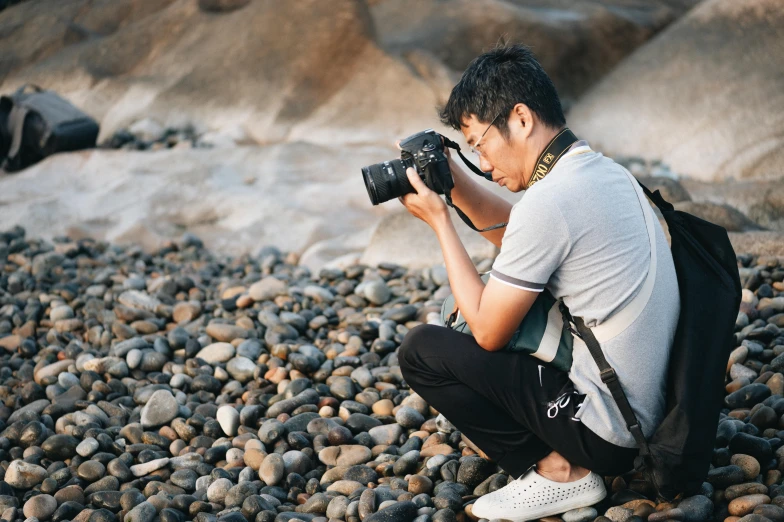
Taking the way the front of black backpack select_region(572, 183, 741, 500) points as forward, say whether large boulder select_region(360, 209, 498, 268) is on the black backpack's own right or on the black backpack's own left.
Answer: on the black backpack's own left

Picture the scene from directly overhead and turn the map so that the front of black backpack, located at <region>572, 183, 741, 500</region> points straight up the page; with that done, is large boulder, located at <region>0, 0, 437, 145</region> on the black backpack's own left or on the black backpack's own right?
on the black backpack's own left

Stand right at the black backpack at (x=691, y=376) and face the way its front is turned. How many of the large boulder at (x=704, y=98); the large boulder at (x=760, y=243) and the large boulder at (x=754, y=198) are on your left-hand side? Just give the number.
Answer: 3

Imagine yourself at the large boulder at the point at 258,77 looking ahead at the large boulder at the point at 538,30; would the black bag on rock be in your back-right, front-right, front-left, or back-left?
back-right

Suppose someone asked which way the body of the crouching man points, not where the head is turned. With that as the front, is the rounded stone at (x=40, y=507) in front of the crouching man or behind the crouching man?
in front

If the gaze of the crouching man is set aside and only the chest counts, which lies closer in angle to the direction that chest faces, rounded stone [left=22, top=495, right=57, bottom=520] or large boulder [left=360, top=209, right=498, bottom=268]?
the rounded stone

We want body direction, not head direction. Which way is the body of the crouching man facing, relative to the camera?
to the viewer's left

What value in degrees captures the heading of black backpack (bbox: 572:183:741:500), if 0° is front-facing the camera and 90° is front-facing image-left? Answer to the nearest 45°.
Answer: approximately 270°

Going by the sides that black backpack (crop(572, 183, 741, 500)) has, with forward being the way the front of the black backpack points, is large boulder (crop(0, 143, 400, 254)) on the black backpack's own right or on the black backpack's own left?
on the black backpack's own left

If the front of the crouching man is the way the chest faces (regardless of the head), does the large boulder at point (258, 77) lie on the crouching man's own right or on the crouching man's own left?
on the crouching man's own right

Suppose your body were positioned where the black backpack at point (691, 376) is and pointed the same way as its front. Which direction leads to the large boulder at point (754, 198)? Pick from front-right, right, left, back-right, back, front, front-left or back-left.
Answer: left

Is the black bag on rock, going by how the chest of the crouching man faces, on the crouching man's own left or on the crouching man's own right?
on the crouching man's own right

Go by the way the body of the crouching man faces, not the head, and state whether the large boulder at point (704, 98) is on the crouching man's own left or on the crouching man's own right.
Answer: on the crouching man's own right
